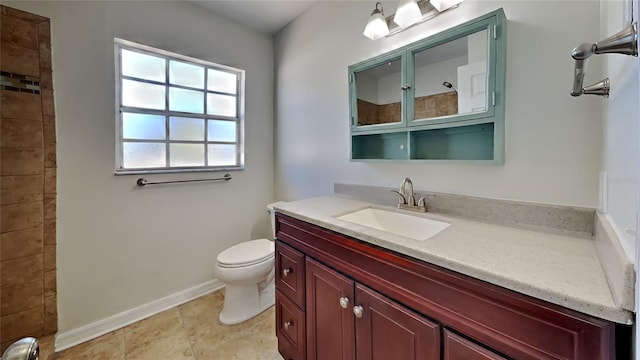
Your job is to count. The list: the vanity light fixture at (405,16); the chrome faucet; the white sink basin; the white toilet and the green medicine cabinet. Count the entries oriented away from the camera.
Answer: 0

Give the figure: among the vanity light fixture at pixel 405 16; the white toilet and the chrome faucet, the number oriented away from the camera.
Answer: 0

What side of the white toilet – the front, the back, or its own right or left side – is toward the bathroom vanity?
left

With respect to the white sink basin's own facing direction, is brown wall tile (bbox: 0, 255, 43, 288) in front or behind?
in front

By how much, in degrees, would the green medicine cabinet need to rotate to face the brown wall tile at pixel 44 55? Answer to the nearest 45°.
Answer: approximately 45° to its right

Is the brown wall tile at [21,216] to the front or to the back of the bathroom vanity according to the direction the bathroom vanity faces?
to the front

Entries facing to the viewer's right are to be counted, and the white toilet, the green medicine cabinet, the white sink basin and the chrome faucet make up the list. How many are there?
0

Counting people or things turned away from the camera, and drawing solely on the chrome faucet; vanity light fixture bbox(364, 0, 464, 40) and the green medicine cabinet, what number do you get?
0

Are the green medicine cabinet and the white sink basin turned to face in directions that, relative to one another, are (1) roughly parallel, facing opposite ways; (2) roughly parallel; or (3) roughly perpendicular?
roughly parallel

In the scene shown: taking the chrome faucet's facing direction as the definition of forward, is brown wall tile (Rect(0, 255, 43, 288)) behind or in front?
in front

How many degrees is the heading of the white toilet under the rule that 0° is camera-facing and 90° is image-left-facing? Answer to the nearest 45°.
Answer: approximately 45°

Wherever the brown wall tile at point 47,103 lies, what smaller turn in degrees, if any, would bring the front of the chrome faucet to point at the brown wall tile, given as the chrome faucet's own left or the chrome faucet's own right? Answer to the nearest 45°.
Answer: approximately 45° to the chrome faucet's own right

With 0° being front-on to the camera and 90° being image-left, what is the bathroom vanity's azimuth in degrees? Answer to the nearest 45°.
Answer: approximately 45°

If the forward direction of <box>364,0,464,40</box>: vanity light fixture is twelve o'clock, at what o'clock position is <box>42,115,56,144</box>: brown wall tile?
The brown wall tile is roughly at 1 o'clock from the vanity light fixture.

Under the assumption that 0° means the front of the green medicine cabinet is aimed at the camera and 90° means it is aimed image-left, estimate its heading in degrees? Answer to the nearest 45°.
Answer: approximately 45°

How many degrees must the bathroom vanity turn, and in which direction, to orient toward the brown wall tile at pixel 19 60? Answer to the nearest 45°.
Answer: approximately 45° to its right

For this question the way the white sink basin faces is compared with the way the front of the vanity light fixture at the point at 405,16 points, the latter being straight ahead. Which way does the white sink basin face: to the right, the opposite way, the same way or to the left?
the same way

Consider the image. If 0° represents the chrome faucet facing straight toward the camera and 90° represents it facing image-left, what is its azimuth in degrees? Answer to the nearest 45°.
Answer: approximately 45°
